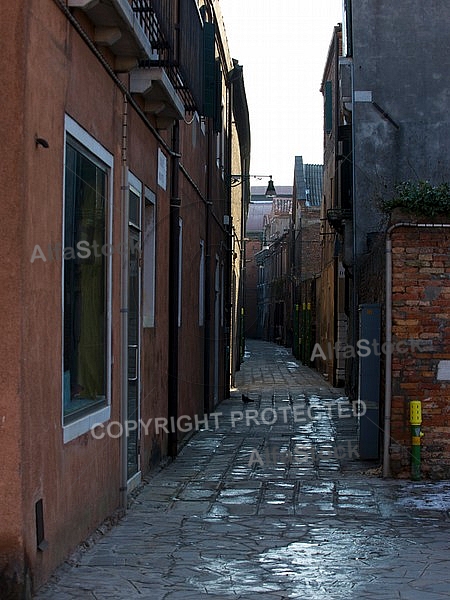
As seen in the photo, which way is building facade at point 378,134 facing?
to the viewer's left

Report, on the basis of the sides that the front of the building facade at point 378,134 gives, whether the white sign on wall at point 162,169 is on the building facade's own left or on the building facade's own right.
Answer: on the building facade's own left
